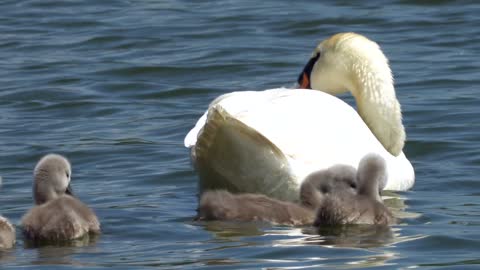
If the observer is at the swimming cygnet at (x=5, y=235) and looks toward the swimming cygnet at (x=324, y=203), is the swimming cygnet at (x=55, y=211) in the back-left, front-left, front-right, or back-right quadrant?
front-left

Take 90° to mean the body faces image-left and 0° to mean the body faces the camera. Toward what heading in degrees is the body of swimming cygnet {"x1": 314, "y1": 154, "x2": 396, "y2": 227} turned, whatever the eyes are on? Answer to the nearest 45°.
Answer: approximately 225°

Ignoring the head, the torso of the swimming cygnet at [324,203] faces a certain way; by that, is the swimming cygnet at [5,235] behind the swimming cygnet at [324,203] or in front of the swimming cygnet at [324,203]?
behind

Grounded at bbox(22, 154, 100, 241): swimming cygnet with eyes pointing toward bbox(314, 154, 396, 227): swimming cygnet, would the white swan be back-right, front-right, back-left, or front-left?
front-left

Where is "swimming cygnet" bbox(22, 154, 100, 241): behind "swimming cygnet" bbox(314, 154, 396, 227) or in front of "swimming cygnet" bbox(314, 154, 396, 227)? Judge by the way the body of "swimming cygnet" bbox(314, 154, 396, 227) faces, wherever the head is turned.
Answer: behind

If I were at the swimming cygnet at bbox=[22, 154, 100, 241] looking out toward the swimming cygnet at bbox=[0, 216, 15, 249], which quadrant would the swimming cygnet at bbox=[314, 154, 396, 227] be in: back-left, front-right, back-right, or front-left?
back-left

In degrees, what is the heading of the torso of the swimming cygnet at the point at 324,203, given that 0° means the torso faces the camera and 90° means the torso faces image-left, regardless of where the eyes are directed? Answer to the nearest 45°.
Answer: approximately 270°
